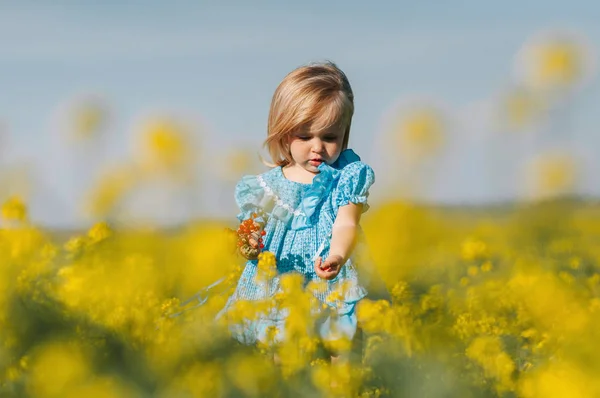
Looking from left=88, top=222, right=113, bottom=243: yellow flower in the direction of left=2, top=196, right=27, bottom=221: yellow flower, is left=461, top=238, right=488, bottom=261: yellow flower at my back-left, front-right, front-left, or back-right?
back-right

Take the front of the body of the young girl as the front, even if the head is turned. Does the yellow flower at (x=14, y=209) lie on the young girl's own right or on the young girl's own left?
on the young girl's own right

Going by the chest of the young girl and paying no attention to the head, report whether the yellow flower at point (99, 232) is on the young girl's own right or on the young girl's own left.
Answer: on the young girl's own right

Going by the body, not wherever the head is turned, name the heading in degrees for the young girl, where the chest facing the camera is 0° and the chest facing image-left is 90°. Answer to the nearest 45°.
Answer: approximately 0°

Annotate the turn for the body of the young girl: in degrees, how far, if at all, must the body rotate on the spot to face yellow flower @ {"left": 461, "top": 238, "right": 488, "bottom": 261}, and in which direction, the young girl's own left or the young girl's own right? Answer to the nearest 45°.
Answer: approximately 135° to the young girl's own left
